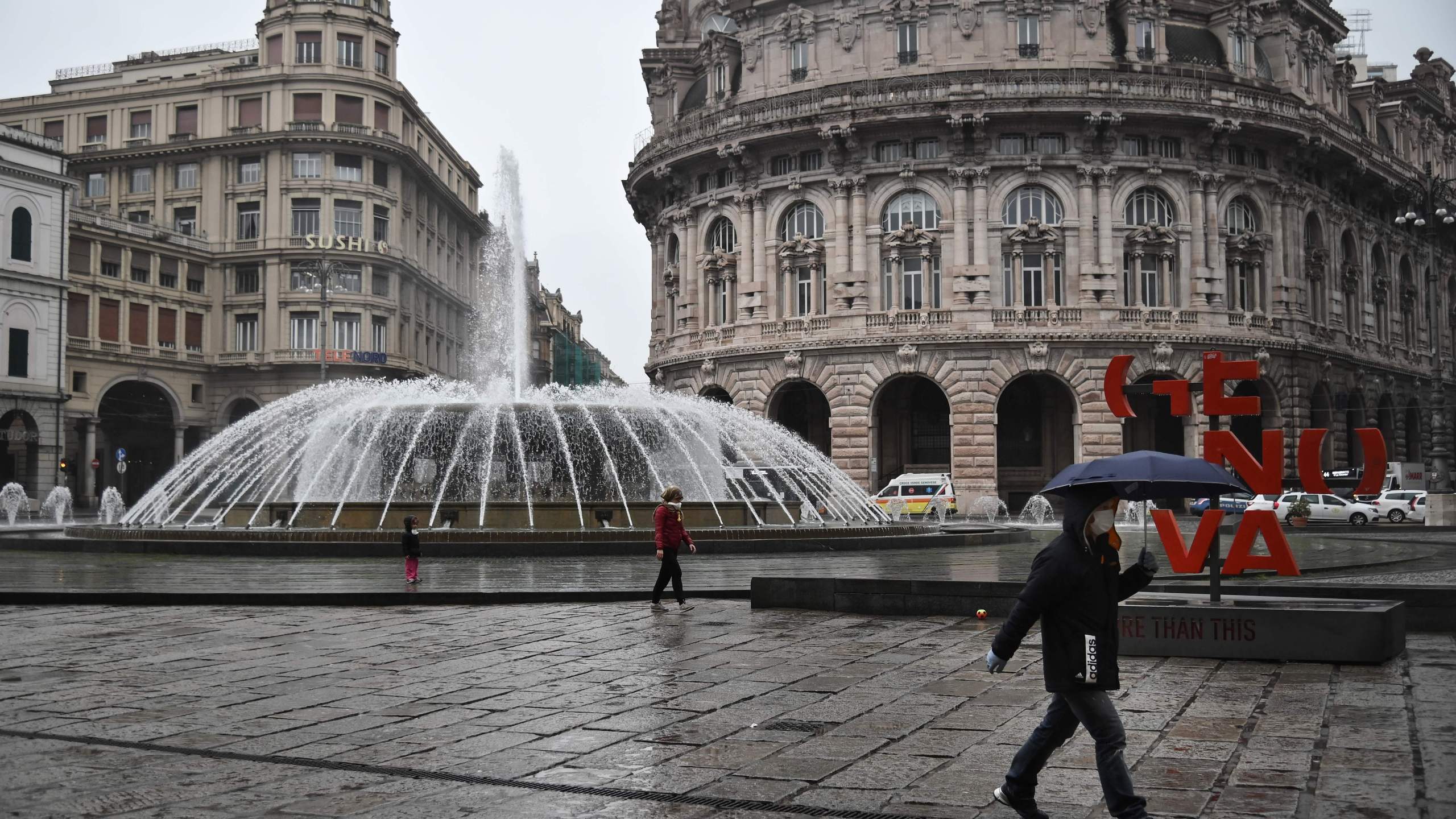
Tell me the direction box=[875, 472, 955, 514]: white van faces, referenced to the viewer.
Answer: facing to the left of the viewer

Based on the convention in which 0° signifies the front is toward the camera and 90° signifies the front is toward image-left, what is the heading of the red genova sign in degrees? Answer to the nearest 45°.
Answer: approximately 0°

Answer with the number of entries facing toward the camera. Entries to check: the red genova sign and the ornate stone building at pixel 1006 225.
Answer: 2
